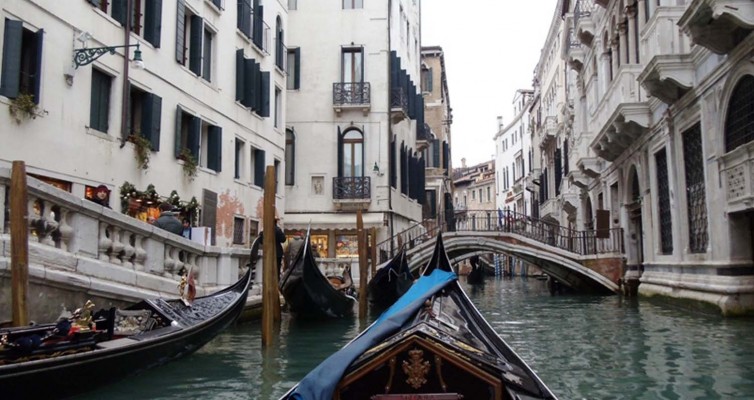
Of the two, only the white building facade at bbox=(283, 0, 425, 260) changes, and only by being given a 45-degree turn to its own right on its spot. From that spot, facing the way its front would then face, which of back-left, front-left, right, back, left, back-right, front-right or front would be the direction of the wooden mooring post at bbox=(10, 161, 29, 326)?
front-left

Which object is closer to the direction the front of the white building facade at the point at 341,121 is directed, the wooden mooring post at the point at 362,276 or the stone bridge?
the wooden mooring post

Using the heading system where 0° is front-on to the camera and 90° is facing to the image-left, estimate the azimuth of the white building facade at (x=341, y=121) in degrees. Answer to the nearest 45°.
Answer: approximately 0°

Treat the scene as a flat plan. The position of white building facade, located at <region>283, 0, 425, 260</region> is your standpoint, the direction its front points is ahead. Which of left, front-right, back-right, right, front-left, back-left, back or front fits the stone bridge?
left

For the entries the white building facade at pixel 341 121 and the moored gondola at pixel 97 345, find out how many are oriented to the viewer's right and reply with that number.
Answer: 0

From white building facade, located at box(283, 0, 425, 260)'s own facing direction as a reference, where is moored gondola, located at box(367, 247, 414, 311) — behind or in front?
in front

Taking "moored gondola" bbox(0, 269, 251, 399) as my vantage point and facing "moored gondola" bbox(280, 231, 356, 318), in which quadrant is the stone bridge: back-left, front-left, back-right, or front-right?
front-right

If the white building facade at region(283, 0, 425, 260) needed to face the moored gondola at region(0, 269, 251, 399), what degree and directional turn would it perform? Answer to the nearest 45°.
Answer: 0° — it already faces it

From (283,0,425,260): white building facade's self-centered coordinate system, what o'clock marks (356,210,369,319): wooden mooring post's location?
The wooden mooring post is roughly at 12 o'clock from the white building facade.
